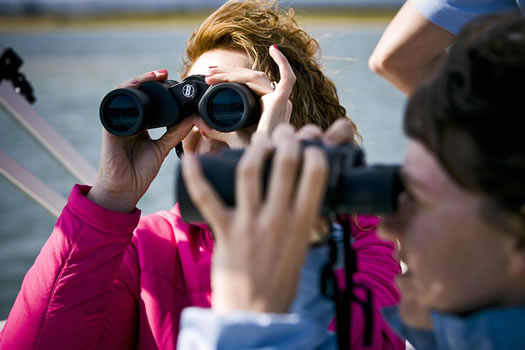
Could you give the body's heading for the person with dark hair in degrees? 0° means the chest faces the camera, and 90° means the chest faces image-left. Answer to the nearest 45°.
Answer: approximately 90°

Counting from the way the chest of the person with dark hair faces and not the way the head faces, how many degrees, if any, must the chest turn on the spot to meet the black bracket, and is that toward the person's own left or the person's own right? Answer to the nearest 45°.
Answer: approximately 45° to the person's own right

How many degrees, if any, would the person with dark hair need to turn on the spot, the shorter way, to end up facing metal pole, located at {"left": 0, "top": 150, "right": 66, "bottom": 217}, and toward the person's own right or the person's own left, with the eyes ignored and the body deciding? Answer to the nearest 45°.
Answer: approximately 45° to the person's own right
